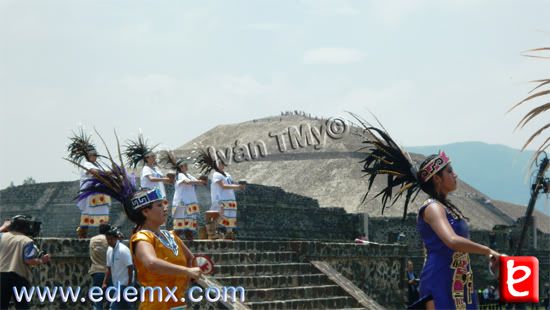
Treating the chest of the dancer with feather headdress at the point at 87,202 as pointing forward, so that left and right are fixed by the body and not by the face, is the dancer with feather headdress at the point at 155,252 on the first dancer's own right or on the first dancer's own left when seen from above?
on the first dancer's own right

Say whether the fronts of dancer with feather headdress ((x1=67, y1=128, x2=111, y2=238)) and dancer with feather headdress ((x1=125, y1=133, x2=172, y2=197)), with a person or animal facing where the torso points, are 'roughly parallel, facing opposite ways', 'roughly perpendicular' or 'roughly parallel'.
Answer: roughly parallel

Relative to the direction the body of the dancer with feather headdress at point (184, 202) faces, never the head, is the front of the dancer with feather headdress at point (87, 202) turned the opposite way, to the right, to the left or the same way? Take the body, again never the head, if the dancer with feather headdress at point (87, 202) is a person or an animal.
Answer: the same way

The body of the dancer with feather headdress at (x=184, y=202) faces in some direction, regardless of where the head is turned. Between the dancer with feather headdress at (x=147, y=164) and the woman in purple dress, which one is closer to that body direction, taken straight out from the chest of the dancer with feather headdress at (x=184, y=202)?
the woman in purple dress

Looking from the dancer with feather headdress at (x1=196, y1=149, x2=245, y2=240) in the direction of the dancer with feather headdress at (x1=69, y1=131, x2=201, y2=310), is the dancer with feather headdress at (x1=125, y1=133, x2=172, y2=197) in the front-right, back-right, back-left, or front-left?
front-right

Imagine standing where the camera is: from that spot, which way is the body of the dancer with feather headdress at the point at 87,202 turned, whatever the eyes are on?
to the viewer's right

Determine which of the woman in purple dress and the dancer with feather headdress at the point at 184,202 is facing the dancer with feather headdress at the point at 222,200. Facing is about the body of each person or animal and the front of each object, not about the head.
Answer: the dancer with feather headdress at the point at 184,202

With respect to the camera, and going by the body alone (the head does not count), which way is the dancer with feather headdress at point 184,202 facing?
to the viewer's right

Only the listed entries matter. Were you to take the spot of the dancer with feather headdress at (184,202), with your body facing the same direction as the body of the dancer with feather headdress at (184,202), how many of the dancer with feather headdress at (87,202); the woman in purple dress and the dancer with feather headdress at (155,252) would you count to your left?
0

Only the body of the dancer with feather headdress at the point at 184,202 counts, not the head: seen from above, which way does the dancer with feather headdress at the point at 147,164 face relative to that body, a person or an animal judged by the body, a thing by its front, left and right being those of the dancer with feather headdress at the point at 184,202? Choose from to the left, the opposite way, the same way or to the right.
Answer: the same way

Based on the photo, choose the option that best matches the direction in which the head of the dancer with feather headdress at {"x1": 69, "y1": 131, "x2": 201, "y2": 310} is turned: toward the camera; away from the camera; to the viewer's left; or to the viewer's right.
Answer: to the viewer's right

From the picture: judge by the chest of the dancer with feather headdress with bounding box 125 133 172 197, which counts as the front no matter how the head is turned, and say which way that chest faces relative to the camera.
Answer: to the viewer's right

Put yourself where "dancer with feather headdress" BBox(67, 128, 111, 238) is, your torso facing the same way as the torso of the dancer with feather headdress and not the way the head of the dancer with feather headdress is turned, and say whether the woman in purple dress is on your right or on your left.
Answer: on your right
